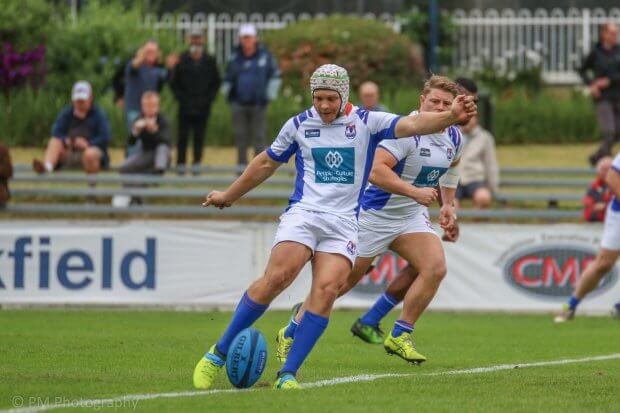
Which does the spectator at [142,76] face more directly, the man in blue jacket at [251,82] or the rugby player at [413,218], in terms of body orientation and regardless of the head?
the rugby player

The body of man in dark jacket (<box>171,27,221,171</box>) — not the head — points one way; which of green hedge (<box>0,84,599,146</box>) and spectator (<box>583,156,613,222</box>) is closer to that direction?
the spectator

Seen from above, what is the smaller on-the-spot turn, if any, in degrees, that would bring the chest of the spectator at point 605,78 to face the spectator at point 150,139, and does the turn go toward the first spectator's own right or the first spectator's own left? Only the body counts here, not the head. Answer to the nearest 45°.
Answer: approximately 45° to the first spectator's own right

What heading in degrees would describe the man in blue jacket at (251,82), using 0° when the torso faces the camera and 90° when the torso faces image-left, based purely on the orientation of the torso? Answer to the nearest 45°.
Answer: approximately 0°

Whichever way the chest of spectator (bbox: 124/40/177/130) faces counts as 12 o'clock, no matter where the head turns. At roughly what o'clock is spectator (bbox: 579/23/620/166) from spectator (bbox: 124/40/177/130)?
spectator (bbox: 579/23/620/166) is roughly at 9 o'clock from spectator (bbox: 124/40/177/130).

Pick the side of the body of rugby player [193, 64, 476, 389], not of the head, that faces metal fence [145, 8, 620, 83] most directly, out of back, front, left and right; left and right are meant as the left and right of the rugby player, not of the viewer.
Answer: back

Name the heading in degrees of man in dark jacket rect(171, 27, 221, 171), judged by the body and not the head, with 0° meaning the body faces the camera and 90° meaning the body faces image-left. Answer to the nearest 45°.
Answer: approximately 0°

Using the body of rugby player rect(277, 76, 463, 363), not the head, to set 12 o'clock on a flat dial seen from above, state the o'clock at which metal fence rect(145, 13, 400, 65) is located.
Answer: The metal fence is roughly at 7 o'clock from the rugby player.

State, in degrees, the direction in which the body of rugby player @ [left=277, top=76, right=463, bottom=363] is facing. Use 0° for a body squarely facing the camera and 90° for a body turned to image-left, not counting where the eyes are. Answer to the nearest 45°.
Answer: approximately 315°
